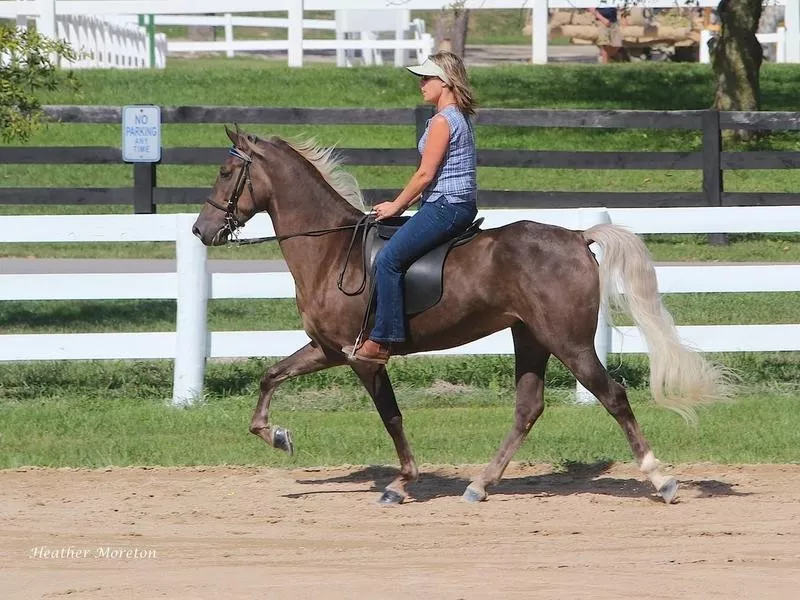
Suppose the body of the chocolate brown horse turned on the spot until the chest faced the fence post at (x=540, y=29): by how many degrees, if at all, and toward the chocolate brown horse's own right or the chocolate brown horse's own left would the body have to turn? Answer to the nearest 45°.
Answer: approximately 90° to the chocolate brown horse's own right

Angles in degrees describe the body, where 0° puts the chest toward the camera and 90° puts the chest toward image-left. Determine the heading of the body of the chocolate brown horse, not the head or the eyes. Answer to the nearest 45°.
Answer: approximately 90°

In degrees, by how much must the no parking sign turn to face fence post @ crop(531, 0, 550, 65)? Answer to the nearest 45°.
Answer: approximately 135° to its left

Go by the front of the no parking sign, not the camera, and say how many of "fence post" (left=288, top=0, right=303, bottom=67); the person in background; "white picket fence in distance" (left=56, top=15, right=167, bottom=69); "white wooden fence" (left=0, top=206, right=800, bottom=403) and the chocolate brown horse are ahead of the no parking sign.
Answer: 2

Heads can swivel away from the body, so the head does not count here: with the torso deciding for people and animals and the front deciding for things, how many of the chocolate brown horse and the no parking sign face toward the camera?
1

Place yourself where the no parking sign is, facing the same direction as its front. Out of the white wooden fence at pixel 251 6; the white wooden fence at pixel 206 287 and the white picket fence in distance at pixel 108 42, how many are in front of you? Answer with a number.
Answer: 1

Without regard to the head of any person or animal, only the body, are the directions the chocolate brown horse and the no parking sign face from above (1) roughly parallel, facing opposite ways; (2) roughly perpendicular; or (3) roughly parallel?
roughly perpendicular

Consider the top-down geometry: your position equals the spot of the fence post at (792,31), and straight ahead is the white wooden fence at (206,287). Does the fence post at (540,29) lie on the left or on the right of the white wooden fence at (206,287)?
right

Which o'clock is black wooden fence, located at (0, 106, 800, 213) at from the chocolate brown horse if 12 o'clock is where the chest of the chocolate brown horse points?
The black wooden fence is roughly at 3 o'clock from the chocolate brown horse.

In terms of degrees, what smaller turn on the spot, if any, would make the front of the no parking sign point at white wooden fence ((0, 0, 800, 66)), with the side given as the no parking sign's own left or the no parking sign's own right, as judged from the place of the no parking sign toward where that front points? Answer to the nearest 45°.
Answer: approximately 180°

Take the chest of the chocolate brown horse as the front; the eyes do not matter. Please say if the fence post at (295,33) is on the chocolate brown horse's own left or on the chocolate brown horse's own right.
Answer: on the chocolate brown horse's own right

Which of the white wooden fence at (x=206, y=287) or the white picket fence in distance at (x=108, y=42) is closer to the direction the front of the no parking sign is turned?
the white wooden fence
